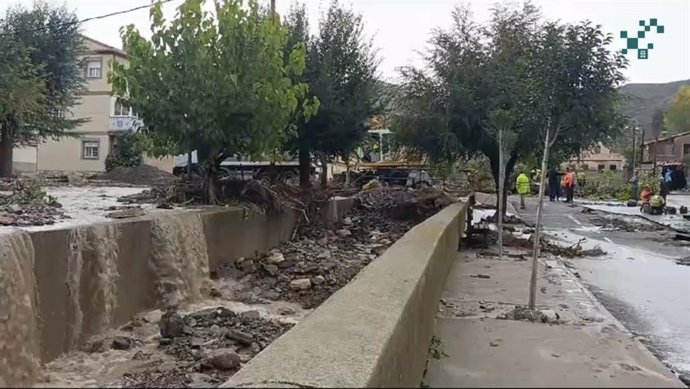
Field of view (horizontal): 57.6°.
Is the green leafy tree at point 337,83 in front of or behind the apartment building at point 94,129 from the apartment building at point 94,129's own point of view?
in front

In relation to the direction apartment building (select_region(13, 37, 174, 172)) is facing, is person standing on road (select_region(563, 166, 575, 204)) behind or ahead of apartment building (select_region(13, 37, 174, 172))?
ahead

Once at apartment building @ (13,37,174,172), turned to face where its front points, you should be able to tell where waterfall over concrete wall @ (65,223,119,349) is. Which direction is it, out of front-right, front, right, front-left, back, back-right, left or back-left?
front-right

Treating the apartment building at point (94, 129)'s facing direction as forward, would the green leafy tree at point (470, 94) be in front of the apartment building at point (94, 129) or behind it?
in front

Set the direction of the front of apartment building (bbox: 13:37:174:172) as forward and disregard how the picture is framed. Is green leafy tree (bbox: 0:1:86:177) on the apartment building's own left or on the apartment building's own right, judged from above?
on the apartment building's own right

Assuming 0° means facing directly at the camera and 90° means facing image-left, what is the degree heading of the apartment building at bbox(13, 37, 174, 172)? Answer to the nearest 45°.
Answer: approximately 315°
